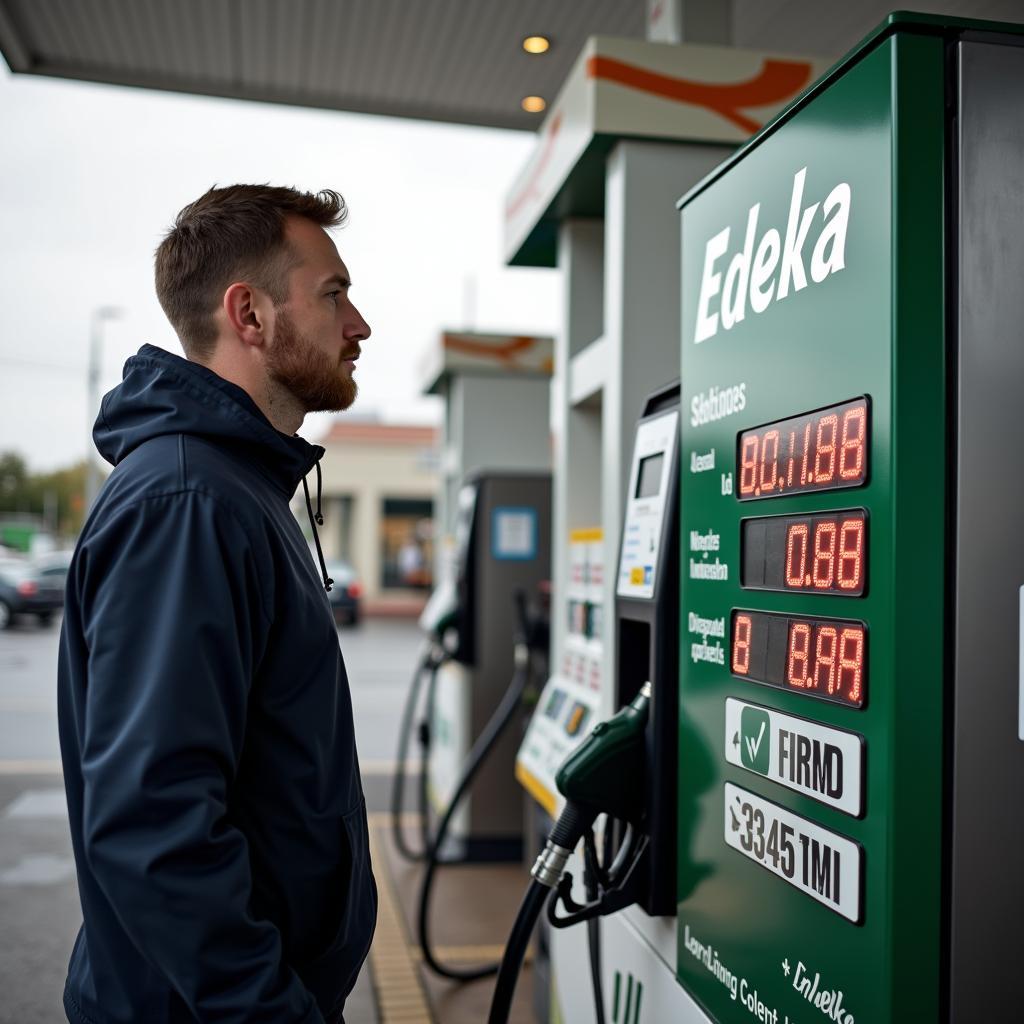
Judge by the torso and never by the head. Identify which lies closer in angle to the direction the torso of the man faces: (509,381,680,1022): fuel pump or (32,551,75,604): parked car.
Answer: the fuel pump

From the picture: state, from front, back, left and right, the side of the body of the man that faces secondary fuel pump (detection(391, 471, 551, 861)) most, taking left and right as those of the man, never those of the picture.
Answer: left

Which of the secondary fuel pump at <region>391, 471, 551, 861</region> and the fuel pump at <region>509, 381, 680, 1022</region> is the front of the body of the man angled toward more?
the fuel pump

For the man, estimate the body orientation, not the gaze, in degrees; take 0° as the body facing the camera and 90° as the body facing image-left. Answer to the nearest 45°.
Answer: approximately 270°

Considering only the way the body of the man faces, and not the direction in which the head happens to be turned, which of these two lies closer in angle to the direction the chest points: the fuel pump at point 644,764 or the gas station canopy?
the fuel pump

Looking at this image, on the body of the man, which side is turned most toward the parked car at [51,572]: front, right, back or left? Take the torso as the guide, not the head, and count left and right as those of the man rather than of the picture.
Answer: left

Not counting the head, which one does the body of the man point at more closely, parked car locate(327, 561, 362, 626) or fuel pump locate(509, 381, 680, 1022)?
the fuel pump

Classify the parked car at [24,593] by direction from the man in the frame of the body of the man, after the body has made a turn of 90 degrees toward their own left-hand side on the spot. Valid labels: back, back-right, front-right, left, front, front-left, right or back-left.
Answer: front

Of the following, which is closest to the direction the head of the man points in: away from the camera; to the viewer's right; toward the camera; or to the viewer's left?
to the viewer's right
